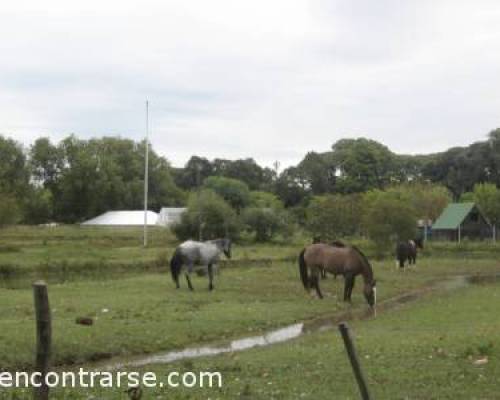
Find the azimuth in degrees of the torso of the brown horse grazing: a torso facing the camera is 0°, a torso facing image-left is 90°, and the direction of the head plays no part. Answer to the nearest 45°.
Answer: approximately 270°

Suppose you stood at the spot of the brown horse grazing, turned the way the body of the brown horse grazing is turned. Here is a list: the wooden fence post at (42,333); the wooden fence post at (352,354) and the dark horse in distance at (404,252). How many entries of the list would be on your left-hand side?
1

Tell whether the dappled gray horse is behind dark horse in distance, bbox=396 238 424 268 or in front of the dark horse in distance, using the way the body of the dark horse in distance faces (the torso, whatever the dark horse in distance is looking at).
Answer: behind

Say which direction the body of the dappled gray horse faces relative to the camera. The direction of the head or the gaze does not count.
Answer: to the viewer's right

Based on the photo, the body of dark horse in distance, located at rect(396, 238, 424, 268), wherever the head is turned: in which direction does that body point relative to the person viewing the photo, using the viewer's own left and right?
facing away from the viewer and to the right of the viewer

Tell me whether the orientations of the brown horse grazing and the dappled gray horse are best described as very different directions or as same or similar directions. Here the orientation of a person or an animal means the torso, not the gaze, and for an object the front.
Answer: same or similar directions

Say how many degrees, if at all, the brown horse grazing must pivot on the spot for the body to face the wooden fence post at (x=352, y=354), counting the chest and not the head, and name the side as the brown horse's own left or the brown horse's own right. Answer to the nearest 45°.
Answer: approximately 90° to the brown horse's own right

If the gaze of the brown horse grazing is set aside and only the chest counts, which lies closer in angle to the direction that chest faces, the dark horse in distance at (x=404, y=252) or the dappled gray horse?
the dark horse in distance

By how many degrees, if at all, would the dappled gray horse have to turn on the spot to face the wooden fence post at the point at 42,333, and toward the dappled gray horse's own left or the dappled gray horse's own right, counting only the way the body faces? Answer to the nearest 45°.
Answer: approximately 90° to the dappled gray horse's own right

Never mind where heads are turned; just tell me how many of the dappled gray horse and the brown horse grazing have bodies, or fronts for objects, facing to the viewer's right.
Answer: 2

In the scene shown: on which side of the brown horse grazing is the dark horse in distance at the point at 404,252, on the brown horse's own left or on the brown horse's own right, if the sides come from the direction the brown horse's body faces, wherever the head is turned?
on the brown horse's own left

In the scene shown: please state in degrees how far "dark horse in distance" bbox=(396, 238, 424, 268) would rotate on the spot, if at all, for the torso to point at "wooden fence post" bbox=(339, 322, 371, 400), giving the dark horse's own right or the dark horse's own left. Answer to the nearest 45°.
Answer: approximately 135° to the dark horse's own right

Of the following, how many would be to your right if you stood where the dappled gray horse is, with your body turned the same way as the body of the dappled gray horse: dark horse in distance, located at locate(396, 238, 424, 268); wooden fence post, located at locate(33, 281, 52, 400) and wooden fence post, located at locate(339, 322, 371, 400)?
2

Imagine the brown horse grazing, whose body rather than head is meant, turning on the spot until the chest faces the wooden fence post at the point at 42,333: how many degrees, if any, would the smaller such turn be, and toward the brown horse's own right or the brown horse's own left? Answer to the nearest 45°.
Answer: approximately 90° to the brown horse's own right

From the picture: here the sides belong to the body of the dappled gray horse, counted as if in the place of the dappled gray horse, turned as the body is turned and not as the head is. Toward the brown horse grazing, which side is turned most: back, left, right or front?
front

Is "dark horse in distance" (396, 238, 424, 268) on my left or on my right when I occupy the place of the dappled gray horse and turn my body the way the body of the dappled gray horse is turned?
on my left
